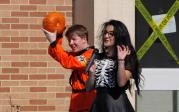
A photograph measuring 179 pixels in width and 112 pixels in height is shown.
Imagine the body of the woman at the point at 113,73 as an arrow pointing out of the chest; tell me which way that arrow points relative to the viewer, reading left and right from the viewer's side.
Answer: facing the viewer and to the left of the viewer

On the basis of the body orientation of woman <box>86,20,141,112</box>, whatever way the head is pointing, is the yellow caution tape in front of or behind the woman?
behind

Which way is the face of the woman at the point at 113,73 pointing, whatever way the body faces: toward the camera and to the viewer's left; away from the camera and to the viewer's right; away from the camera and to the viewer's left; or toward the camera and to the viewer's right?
toward the camera and to the viewer's left
